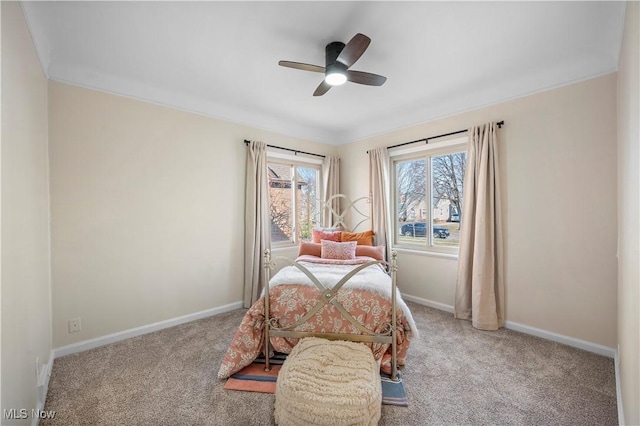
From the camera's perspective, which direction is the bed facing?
toward the camera

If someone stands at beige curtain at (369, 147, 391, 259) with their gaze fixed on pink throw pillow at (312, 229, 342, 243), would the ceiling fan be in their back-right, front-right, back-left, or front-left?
front-left

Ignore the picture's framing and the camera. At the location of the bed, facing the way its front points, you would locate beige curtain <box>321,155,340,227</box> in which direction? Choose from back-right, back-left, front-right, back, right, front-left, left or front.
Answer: back

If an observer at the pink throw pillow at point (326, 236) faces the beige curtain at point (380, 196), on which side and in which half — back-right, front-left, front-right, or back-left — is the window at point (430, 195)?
front-right

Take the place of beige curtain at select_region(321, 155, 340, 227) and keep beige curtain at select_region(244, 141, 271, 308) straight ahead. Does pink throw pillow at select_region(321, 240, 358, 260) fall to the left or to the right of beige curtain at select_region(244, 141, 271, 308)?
left

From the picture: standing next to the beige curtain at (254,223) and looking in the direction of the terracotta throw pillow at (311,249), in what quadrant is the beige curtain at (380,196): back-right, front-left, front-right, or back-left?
front-left

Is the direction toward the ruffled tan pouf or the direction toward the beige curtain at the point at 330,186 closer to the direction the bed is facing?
the ruffled tan pouf

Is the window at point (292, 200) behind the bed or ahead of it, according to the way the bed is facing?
behind

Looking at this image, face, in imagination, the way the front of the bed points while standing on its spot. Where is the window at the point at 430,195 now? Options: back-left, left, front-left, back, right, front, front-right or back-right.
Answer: back-left

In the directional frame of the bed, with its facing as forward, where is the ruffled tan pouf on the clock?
The ruffled tan pouf is roughly at 12 o'clock from the bed.

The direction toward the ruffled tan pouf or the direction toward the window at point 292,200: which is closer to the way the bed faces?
the ruffled tan pouf

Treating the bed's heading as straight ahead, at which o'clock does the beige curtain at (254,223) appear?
The beige curtain is roughly at 5 o'clock from the bed.

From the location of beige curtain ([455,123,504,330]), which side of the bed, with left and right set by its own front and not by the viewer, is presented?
left

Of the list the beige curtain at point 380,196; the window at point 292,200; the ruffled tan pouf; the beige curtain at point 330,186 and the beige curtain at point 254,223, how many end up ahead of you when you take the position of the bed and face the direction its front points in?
1

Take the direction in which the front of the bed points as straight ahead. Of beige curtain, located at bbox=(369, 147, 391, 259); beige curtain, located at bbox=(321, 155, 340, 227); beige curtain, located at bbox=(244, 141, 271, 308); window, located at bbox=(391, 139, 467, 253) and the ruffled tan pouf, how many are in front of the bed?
1
